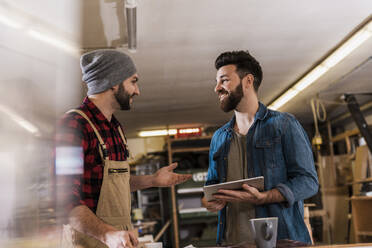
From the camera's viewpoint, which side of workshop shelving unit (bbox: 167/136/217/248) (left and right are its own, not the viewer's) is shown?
front

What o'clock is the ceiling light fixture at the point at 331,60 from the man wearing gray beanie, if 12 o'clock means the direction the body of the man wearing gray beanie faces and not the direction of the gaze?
The ceiling light fixture is roughly at 10 o'clock from the man wearing gray beanie.

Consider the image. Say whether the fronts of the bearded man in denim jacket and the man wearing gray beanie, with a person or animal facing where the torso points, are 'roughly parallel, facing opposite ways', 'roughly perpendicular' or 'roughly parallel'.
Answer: roughly perpendicular

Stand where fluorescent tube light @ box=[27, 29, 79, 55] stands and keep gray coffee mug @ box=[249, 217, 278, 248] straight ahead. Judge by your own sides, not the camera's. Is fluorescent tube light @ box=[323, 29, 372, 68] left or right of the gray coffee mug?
left

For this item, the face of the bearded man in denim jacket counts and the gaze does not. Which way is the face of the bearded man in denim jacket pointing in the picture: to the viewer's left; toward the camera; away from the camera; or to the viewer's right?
to the viewer's left

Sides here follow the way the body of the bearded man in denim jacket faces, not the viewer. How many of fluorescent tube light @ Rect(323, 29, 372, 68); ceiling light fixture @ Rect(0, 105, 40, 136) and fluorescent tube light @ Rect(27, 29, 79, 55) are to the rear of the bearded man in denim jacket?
1

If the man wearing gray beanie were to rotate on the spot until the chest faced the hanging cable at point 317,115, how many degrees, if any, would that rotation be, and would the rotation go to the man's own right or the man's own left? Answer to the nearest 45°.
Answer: approximately 45° to the man's own left

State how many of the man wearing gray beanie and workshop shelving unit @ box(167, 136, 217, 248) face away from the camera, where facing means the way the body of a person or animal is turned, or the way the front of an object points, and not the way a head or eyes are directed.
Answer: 0

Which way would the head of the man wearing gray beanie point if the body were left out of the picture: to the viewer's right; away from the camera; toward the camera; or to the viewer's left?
to the viewer's right

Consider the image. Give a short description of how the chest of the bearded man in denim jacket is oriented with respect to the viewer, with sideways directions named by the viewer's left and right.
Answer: facing the viewer and to the left of the viewer

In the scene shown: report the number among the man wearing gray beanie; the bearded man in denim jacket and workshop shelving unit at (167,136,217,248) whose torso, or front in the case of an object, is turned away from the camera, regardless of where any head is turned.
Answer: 0

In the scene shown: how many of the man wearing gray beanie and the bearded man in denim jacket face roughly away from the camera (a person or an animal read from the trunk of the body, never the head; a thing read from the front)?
0

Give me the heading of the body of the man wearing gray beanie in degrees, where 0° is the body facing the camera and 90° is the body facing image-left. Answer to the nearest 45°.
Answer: approximately 315°

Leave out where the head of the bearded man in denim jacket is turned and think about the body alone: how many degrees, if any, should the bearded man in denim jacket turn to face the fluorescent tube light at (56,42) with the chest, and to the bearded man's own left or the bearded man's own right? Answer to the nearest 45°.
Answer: approximately 45° to the bearded man's own right
